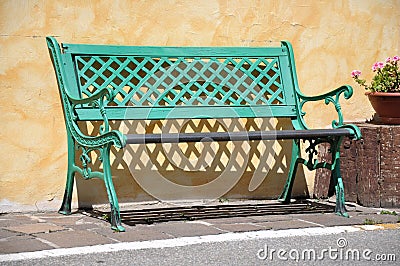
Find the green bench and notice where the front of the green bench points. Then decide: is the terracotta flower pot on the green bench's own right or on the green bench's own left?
on the green bench's own left

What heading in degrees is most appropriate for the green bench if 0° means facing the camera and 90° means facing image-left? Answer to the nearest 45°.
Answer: approximately 315°
